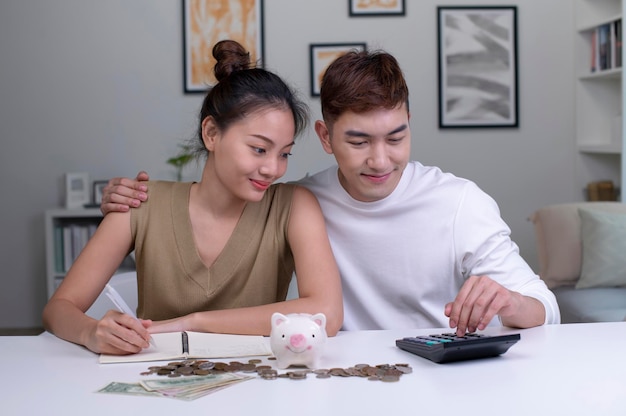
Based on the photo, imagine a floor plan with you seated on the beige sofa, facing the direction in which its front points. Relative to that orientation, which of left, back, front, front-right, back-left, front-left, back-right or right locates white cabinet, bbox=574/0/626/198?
back

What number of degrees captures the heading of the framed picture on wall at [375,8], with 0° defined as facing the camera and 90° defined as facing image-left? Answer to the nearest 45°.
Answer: approximately 0°

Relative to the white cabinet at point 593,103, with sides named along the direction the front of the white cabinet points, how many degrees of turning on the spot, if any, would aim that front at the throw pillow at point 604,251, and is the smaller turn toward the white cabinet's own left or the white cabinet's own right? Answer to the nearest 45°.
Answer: approximately 45° to the white cabinet's own left

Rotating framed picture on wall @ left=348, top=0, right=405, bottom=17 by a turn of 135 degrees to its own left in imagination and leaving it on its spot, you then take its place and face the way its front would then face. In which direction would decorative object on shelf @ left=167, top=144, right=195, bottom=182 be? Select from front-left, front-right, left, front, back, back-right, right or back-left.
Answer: back-left

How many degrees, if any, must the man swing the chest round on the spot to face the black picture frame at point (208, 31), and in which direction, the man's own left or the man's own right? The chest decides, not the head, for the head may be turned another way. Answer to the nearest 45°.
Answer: approximately 180°

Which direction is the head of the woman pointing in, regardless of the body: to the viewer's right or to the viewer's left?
to the viewer's right

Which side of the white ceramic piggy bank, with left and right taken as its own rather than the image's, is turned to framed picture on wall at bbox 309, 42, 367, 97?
back

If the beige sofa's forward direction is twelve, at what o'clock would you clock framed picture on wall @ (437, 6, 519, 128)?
The framed picture on wall is roughly at 5 o'clock from the beige sofa.
